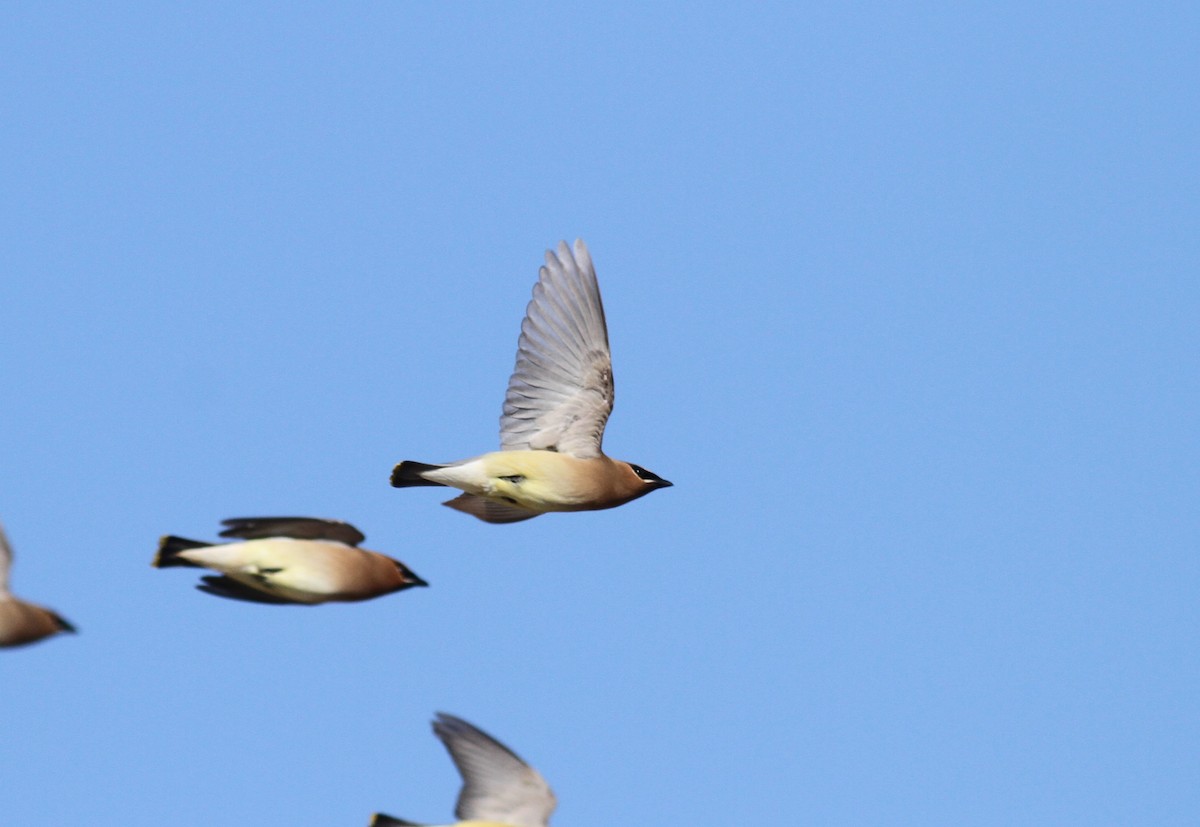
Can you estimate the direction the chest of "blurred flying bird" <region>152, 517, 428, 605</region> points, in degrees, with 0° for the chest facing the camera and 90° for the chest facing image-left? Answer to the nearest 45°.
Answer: approximately 270°

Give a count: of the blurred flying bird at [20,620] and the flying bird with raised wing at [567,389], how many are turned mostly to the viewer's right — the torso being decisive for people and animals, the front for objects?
2

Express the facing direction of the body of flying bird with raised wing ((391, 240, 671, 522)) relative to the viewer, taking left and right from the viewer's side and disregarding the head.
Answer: facing to the right of the viewer

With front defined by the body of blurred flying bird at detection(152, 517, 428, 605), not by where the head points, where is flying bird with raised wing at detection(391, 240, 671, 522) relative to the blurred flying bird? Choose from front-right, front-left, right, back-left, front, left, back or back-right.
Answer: front-left

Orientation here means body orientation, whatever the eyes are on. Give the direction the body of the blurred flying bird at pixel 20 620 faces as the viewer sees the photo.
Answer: to the viewer's right

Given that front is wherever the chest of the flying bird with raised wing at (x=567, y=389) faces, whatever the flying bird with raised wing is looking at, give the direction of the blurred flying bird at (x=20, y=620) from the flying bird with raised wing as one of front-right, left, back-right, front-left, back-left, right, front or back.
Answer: back-right

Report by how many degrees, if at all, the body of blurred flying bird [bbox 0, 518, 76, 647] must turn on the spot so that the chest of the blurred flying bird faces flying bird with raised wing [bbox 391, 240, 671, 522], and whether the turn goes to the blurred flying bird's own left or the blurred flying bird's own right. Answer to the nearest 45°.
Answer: approximately 45° to the blurred flying bird's own left

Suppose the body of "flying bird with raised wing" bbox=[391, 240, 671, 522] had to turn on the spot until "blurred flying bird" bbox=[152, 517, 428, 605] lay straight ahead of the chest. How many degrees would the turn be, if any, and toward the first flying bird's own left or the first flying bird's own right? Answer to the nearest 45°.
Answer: approximately 135° to the first flying bird's own right
